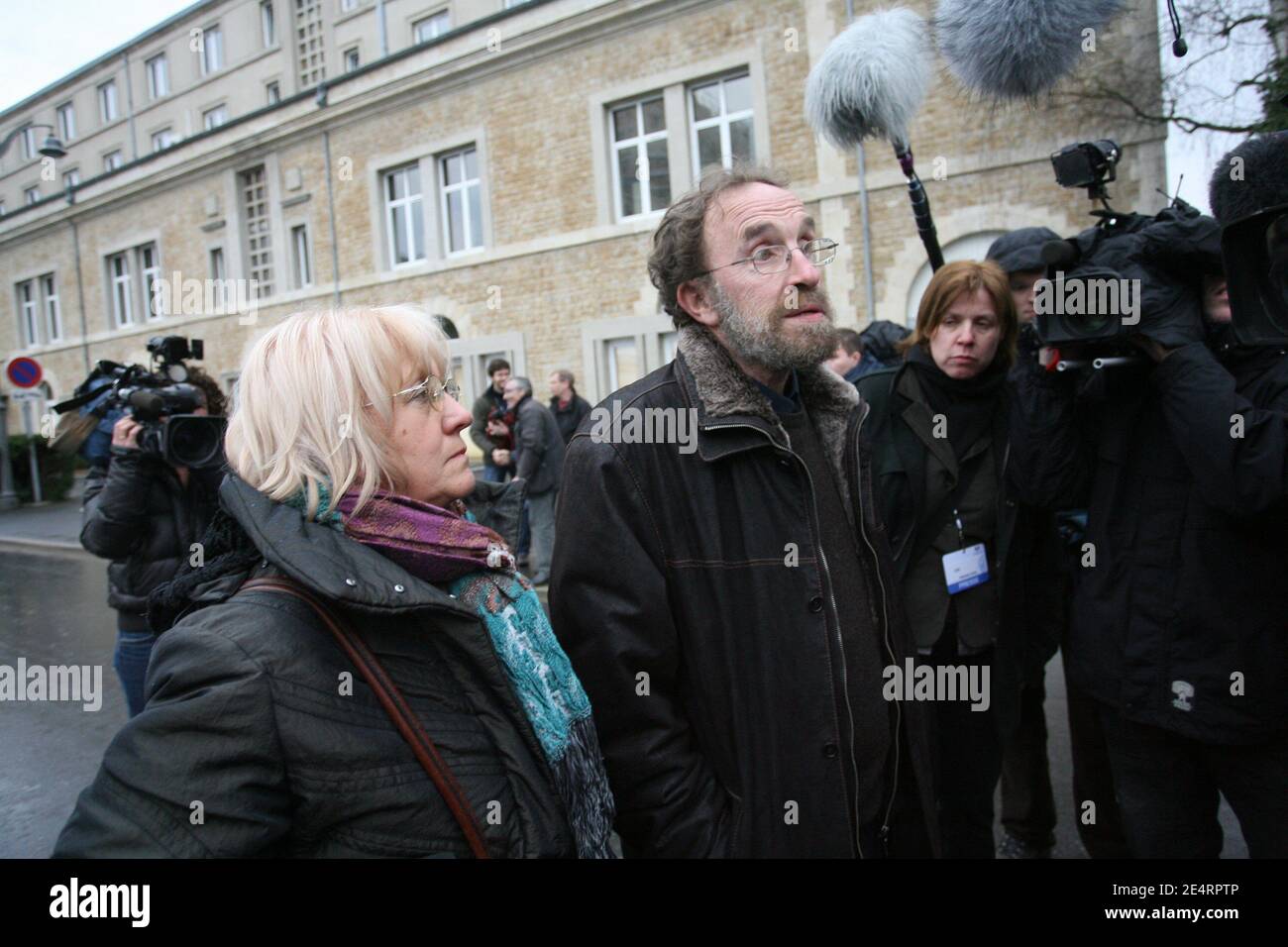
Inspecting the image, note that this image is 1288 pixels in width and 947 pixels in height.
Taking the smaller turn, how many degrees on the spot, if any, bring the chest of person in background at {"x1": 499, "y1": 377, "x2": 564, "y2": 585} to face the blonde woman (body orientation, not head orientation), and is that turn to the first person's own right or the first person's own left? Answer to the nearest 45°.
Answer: approximately 90° to the first person's own left

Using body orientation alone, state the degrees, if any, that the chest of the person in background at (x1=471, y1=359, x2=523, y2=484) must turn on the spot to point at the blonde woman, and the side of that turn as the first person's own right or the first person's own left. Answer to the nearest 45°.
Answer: approximately 45° to the first person's own right

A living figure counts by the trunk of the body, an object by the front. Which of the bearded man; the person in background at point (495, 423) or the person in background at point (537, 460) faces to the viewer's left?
the person in background at point (537, 460)

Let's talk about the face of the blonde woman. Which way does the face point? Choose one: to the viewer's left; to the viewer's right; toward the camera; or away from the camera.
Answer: to the viewer's right

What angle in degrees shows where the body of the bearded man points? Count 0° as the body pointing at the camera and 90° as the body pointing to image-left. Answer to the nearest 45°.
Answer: approximately 315°

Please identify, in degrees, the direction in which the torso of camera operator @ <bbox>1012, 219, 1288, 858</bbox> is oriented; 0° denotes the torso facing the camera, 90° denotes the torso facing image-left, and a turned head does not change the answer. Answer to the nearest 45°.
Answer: approximately 45°

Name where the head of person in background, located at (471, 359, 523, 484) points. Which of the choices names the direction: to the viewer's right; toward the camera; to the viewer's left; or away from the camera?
toward the camera

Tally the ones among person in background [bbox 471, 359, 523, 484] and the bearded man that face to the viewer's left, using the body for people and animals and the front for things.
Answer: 0

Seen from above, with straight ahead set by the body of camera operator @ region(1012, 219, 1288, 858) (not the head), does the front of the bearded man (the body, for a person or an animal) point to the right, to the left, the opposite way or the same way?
to the left

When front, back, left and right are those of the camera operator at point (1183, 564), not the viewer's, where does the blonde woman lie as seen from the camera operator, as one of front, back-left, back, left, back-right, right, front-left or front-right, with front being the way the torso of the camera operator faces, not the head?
front

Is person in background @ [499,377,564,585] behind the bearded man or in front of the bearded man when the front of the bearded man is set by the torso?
behind

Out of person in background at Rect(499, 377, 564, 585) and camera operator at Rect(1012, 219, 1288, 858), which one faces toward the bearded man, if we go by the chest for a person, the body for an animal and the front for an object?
the camera operator

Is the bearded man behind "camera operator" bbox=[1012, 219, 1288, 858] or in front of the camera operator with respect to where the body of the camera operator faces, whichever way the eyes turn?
in front

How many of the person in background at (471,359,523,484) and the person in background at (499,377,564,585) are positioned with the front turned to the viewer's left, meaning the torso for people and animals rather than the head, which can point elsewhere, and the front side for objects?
1

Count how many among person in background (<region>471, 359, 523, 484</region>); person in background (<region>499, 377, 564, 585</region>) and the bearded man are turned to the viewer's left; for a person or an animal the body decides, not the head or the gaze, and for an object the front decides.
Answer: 1

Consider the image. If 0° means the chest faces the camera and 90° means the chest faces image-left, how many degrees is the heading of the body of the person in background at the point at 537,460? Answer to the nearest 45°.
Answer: approximately 90°
